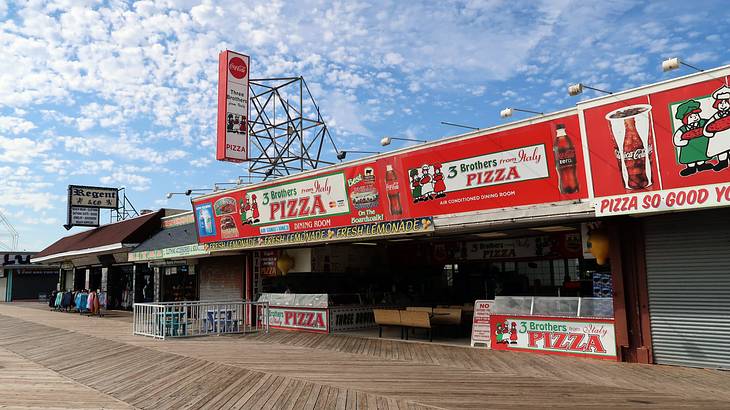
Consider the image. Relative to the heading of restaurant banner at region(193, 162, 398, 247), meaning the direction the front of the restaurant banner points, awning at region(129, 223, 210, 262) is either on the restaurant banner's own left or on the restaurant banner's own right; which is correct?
on the restaurant banner's own right

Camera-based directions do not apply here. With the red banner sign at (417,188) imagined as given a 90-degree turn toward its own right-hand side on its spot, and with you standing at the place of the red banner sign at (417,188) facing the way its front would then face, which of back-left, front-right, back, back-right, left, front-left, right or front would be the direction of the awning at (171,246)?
front

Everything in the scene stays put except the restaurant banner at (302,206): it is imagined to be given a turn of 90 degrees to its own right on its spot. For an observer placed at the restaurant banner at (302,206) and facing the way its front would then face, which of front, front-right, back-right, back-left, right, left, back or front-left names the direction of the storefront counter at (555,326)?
back

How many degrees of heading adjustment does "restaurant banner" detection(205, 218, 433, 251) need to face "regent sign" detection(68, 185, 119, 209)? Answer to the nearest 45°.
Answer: approximately 90° to its right

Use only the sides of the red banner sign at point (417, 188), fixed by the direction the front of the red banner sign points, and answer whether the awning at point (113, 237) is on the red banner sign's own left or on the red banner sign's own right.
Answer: on the red banner sign's own right
